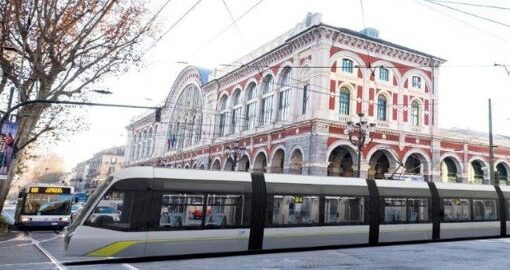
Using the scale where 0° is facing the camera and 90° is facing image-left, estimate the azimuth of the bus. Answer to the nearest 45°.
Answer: approximately 0°

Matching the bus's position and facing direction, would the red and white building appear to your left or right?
on your left

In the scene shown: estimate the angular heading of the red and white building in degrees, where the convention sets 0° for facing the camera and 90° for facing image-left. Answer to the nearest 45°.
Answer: approximately 45°

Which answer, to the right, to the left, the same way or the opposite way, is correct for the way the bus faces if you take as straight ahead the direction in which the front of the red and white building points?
to the left

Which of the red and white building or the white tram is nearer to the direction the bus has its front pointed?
the white tram
